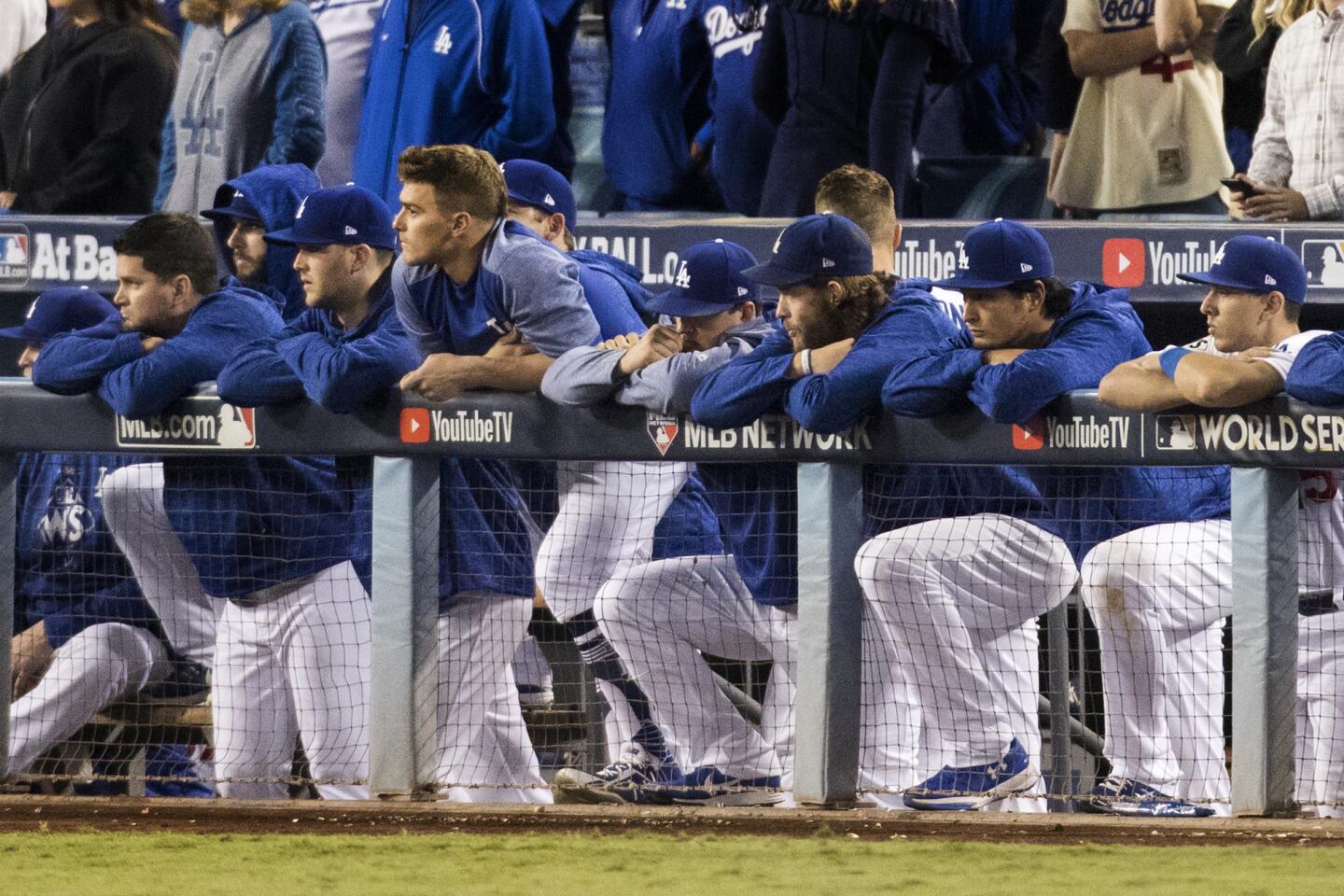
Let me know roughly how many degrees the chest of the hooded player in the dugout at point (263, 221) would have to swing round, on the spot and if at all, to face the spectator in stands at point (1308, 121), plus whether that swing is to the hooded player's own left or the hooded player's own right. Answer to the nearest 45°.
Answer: approximately 135° to the hooded player's own left

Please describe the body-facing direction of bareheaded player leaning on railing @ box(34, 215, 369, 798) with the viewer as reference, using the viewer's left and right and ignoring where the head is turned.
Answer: facing the viewer and to the left of the viewer

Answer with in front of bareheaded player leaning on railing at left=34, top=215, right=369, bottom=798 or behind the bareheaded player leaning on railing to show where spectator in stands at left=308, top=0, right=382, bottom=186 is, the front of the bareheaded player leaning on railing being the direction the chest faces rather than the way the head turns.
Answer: behind

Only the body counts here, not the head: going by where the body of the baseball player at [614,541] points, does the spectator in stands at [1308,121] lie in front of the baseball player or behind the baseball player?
behind

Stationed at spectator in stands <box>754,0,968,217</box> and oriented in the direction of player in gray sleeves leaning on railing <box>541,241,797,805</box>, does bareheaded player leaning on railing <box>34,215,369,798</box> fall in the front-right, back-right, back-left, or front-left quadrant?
front-right

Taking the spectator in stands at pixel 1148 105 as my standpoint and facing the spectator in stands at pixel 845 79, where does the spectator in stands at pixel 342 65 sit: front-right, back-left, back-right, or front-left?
front-right

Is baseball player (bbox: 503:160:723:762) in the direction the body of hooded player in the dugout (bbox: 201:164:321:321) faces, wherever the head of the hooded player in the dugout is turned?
no

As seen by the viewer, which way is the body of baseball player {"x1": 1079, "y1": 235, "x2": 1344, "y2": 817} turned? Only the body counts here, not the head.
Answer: to the viewer's left

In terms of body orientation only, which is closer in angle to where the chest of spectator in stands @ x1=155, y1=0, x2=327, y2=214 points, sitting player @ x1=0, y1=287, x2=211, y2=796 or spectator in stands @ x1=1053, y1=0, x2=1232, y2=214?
the sitting player

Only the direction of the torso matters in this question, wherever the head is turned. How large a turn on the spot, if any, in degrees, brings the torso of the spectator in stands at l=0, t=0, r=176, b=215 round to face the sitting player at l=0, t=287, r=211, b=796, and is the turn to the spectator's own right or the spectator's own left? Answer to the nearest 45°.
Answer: approximately 45° to the spectator's own left

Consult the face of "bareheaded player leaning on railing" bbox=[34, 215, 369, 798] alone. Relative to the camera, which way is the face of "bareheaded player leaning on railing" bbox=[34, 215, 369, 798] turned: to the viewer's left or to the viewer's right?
to the viewer's left

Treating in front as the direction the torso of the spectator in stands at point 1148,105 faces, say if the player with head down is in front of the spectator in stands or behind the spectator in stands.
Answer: in front

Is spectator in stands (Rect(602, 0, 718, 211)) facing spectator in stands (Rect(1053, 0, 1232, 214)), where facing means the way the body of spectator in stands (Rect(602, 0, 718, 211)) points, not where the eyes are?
no

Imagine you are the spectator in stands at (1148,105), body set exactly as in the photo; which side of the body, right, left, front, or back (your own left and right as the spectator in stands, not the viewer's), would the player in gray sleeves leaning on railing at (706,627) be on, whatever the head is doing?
front
